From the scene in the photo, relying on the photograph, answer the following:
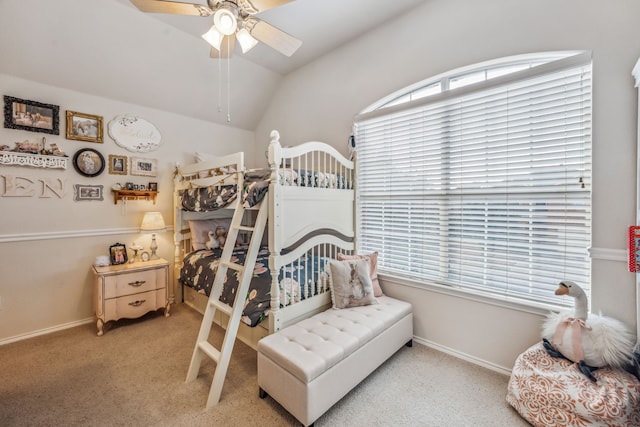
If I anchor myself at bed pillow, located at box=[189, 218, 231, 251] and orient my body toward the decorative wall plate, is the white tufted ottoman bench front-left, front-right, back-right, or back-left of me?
back-left

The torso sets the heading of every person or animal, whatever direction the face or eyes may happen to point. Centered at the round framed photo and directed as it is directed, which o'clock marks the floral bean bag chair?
The floral bean bag chair is roughly at 11 o'clock from the round framed photo.

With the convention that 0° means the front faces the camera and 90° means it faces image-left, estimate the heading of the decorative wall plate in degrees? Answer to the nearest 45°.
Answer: approximately 0°
